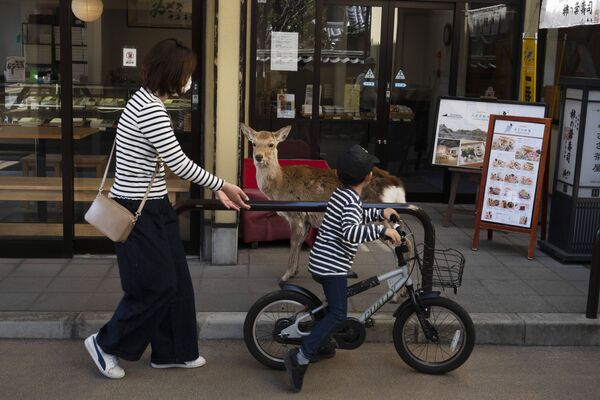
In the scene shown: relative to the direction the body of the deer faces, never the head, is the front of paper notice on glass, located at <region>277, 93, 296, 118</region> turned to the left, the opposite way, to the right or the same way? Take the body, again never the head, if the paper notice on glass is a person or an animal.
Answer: to the left

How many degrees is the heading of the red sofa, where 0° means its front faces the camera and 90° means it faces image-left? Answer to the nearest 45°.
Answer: approximately 0°

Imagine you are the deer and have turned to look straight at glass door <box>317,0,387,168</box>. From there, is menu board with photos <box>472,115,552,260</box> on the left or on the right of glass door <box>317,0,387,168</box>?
right

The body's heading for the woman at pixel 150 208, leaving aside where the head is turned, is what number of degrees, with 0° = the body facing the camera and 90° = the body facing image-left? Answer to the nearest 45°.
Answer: approximately 270°

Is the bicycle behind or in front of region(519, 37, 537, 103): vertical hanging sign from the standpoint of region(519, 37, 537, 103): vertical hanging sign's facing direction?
in front

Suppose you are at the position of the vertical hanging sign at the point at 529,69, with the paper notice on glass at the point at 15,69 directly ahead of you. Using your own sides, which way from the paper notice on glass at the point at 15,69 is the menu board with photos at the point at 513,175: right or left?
left

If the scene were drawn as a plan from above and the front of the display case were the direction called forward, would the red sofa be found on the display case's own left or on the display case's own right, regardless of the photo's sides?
on the display case's own left

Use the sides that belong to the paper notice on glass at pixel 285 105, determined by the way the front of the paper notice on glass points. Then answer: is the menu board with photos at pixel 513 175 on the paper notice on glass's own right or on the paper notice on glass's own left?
on the paper notice on glass's own left

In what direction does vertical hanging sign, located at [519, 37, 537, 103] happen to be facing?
toward the camera

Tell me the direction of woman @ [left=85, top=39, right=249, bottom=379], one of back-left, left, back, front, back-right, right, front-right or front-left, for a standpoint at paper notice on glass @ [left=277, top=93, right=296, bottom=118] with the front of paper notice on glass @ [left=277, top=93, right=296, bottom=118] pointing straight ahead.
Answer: front

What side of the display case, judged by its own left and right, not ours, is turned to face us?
front

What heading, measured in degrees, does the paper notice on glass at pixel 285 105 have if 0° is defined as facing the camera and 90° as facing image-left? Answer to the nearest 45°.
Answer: approximately 0°

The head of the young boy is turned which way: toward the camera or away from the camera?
away from the camera
